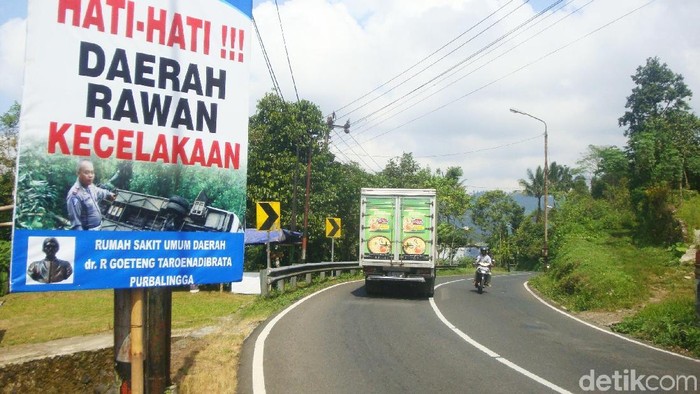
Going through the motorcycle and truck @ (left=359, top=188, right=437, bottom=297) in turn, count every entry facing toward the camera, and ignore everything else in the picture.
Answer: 1

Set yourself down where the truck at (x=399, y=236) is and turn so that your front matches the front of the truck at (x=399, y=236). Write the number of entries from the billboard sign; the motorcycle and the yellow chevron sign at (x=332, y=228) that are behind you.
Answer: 1

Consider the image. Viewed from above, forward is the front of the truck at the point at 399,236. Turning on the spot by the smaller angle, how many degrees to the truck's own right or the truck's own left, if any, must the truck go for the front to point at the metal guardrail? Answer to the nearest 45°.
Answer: approximately 90° to the truck's own left

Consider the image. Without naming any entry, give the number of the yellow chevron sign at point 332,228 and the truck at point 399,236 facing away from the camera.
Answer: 1

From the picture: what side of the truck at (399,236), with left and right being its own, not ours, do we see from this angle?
back

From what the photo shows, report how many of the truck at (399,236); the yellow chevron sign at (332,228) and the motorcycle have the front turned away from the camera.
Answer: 1

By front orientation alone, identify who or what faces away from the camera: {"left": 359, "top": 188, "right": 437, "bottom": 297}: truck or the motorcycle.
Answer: the truck

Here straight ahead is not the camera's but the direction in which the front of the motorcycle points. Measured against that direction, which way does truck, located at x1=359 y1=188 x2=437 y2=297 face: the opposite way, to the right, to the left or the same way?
the opposite way

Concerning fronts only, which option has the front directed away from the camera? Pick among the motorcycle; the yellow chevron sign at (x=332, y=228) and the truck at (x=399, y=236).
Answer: the truck

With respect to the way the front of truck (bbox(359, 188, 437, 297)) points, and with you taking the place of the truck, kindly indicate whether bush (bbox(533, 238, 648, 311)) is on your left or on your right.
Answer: on your right

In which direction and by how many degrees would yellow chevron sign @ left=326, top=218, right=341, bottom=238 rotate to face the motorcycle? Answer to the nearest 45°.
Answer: approximately 45° to its left

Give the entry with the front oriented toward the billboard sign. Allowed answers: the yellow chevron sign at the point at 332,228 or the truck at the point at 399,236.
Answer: the yellow chevron sign

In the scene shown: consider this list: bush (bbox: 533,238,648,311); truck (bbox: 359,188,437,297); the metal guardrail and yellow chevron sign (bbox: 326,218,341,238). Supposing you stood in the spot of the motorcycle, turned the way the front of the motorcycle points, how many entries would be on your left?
1

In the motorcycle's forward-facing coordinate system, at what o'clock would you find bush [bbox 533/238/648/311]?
The bush is roughly at 9 o'clock from the motorcycle.

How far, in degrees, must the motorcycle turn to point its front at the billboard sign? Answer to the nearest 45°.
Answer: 0° — it already faces it

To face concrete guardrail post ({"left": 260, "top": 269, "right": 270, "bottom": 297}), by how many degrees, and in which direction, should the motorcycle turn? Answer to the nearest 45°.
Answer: approximately 45° to its right

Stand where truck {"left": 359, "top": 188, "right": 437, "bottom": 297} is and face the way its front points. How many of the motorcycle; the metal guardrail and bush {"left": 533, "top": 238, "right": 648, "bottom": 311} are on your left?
1
